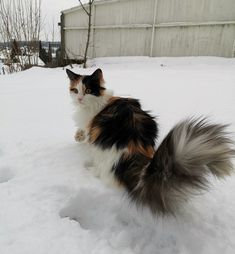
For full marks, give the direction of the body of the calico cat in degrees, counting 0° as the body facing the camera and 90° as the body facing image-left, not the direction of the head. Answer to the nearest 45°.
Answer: approximately 135°

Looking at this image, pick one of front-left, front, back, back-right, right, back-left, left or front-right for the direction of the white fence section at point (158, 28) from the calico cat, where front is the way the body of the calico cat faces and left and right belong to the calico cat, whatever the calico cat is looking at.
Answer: front-right
